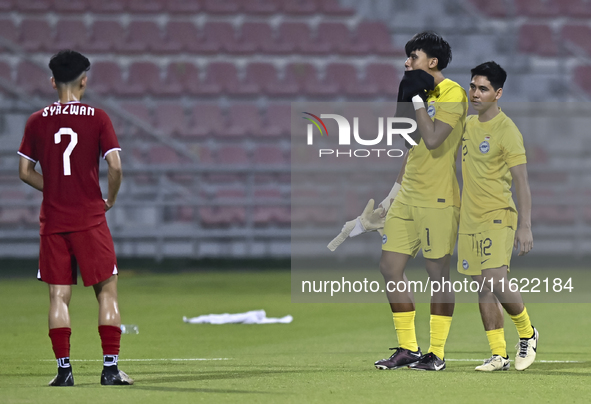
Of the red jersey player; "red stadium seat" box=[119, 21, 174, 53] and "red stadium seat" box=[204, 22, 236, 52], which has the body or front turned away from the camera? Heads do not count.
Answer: the red jersey player

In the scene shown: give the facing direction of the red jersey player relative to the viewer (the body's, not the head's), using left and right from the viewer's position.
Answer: facing away from the viewer

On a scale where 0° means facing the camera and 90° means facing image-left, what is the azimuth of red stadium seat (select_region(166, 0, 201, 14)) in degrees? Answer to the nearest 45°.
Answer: approximately 0°

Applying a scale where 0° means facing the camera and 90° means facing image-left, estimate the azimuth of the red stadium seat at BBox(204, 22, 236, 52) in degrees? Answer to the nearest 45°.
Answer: approximately 0°

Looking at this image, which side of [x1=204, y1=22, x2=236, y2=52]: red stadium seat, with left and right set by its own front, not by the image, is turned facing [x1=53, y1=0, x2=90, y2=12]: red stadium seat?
right

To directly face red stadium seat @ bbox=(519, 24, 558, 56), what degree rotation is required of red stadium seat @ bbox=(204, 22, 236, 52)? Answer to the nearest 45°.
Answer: approximately 90° to its left

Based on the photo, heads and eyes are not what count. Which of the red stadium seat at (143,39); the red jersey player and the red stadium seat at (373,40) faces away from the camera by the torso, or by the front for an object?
the red jersey player

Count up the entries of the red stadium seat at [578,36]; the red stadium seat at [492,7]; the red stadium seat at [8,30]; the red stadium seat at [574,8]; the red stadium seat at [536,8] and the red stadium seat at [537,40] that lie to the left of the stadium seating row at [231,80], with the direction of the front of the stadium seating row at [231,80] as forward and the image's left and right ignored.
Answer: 5
